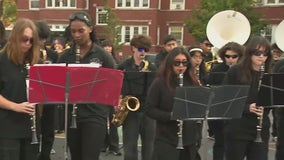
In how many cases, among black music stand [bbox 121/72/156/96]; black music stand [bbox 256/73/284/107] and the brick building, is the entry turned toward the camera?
1

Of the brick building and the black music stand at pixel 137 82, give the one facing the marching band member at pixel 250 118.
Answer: the brick building

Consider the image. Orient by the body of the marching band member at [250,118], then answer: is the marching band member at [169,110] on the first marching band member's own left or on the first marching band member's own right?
on the first marching band member's own right

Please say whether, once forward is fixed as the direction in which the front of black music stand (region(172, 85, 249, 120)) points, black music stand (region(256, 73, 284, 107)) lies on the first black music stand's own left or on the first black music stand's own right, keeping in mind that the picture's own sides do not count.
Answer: on the first black music stand's own right

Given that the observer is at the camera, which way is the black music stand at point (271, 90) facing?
facing away from the viewer

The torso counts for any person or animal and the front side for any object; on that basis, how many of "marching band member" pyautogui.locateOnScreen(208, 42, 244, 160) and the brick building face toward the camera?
2

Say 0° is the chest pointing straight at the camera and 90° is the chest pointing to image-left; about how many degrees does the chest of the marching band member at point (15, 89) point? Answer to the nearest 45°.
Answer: approximately 315°

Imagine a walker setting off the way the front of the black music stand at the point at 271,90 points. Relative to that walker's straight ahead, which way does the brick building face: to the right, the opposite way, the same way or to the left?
the opposite way

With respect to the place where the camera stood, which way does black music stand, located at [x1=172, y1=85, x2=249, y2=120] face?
facing away from the viewer

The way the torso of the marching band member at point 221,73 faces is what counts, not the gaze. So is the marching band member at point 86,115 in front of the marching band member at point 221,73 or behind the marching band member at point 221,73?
in front

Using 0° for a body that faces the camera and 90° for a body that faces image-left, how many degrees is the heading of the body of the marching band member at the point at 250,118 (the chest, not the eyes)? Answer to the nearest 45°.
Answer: approximately 315°

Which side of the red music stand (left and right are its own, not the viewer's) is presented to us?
back

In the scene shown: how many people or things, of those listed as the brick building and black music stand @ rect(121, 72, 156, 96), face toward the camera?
1

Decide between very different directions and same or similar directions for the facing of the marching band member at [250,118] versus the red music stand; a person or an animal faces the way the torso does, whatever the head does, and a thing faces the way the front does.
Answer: very different directions

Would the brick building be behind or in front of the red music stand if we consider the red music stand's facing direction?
in front
